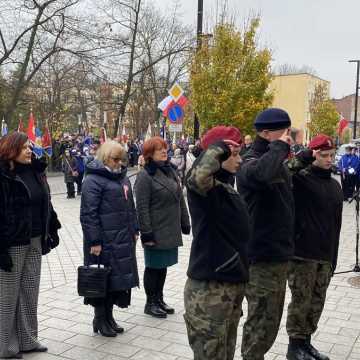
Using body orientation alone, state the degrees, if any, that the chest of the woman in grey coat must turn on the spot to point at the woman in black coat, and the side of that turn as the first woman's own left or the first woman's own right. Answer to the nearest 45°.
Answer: approximately 90° to the first woman's own right

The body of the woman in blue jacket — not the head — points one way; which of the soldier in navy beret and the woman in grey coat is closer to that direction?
the soldier in navy beret

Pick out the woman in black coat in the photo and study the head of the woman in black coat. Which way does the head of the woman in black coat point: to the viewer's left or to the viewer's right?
to the viewer's right

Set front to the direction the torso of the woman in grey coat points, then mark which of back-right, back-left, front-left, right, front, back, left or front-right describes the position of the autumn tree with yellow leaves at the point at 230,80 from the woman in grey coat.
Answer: back-left
